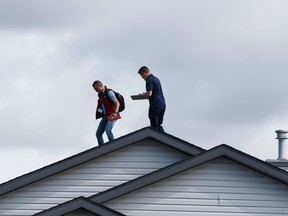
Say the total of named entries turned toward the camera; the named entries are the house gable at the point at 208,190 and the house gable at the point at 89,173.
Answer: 2

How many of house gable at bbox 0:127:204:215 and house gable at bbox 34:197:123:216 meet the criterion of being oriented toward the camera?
2

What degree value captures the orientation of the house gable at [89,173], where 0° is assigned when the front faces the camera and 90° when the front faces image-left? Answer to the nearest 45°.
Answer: approximately 0°

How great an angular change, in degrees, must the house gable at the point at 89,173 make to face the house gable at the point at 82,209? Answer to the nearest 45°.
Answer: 0° — it already faces it
